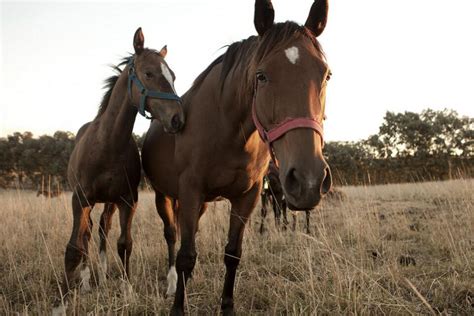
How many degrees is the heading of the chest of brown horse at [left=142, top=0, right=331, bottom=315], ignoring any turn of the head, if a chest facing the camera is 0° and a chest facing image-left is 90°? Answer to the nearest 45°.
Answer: approximately 315°

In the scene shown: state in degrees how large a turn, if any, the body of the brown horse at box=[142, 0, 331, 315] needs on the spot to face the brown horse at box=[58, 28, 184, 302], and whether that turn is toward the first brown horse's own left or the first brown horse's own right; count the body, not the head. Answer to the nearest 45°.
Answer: approximately 180°
